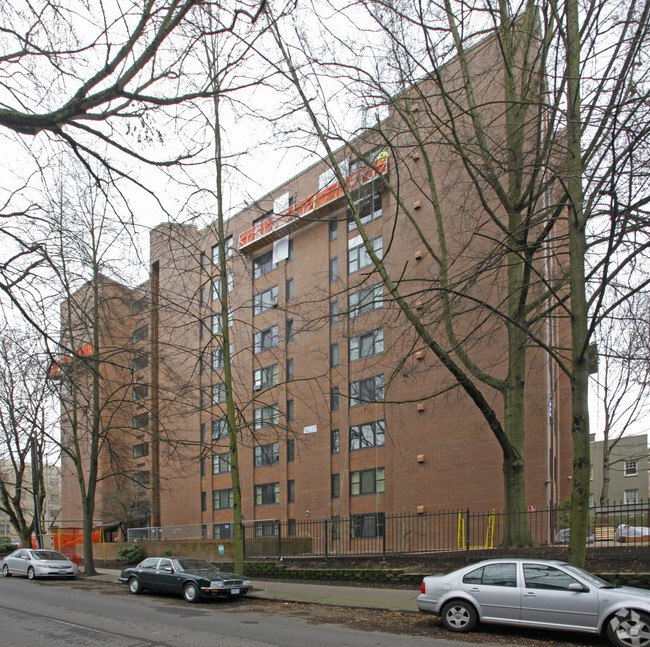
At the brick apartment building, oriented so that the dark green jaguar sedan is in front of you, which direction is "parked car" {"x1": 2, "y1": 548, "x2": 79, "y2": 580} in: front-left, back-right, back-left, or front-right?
front-right

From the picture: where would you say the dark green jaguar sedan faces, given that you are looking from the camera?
facing the viewer and to the right of the viewer

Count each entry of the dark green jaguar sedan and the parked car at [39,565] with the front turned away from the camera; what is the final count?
0

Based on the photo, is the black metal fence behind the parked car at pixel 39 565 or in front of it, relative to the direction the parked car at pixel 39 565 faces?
in front

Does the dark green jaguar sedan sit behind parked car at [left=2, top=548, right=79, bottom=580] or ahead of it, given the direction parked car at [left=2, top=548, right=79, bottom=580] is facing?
ahead

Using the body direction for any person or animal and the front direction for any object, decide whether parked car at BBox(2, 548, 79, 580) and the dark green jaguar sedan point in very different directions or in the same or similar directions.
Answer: same or similar directions

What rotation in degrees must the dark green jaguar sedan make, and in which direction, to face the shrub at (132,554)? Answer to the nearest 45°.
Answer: approximately 135° to its left

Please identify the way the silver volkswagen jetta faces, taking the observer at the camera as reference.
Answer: facing to the right of the viewer
